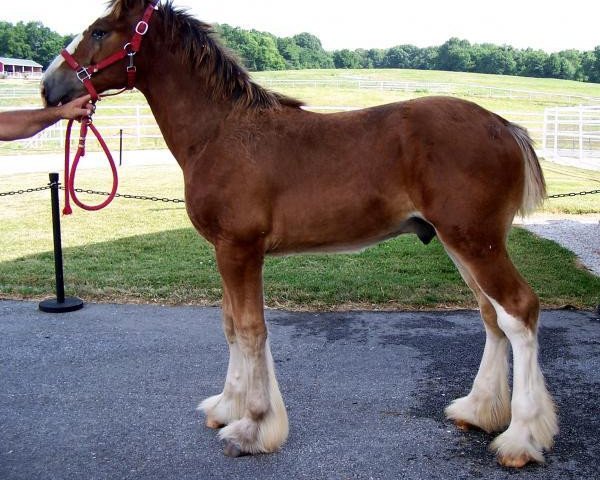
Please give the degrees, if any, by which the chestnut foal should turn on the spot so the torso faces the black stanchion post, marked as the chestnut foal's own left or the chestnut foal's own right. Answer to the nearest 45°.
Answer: approximately 45° to the chestnut foal's own right

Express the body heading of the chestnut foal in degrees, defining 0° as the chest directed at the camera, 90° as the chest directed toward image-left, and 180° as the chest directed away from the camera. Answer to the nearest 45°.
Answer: approximately 90°
